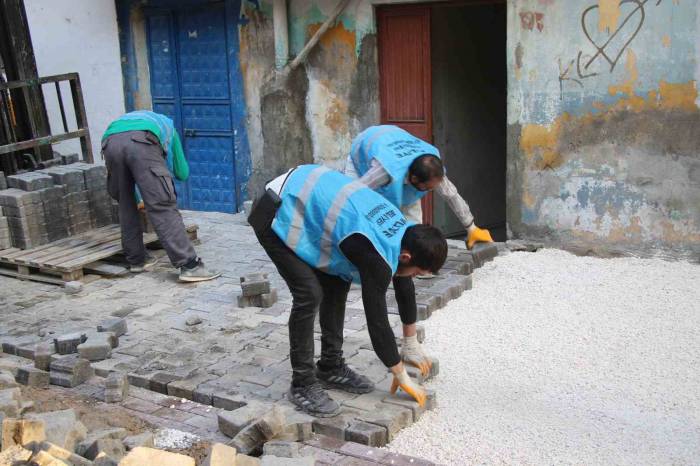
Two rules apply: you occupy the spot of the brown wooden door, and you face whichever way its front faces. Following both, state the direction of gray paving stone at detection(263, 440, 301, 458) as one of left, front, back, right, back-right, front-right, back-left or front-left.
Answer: front

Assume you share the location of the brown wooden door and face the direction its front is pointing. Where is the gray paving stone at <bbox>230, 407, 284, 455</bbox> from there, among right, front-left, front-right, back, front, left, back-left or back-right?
front

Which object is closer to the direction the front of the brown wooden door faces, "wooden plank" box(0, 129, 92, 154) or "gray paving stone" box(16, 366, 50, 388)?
the gray paving stone

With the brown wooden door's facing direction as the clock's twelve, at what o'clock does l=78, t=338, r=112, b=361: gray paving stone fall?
The gray paving stone is roughly at 1 o'clock from the brown wooden door.

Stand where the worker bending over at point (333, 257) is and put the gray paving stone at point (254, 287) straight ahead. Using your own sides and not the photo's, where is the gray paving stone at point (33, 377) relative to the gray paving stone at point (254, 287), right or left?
left

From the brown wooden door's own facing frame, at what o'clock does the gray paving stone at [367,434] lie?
The gray paving stone is roughly at 12 o'clock from the brown wooden door.

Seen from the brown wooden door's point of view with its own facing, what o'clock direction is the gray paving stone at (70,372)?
The gray paving stone is roughly at 1 o'clock from the brown wooden door.

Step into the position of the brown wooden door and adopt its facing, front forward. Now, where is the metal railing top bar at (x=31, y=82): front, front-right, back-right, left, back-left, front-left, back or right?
right

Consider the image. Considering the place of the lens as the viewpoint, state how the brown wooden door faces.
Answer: facing the viewer

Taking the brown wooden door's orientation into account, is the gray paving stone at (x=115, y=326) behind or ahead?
ahead

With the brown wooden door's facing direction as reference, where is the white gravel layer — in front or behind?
in front

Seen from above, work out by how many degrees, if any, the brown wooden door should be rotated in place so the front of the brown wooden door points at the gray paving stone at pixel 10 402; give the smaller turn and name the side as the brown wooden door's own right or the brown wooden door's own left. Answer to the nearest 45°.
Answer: approximately 45° to the brown wooden door's own right

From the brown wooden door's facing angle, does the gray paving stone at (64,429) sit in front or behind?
in front

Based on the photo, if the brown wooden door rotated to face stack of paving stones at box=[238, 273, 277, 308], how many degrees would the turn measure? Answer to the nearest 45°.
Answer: approximately 45° to its right

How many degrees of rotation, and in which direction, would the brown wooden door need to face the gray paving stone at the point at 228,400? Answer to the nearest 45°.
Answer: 0° — it already faces it

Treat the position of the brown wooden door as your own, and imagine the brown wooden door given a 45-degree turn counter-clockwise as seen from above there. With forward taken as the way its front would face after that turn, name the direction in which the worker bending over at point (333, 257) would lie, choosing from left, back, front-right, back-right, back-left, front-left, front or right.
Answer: front-right

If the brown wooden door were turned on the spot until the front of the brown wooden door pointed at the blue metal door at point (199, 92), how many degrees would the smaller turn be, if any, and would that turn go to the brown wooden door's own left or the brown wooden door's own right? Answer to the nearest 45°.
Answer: approximately 135° to the brown wooden door's own right
